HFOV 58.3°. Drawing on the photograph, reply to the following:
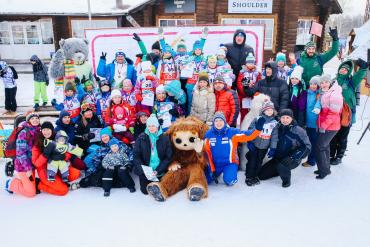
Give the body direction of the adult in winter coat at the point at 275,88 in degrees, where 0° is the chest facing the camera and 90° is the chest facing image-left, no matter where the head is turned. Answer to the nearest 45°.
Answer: approximately 45°

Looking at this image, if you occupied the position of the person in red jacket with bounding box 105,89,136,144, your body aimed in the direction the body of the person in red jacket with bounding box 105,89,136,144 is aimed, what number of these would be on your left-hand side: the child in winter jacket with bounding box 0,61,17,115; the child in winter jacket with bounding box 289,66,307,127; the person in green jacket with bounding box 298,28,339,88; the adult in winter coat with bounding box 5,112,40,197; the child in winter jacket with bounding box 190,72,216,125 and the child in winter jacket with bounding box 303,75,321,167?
4

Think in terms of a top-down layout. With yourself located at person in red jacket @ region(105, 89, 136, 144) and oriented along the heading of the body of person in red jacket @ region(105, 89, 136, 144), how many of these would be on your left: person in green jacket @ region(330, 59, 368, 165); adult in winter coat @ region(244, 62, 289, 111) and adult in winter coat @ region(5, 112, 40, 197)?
2

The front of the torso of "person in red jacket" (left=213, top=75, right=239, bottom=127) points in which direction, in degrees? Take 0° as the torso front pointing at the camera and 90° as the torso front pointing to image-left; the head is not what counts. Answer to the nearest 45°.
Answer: approximately 45°

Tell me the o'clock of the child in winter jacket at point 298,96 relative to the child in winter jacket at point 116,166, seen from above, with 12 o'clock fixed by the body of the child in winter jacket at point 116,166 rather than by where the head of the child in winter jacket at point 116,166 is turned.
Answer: the child in winter jacket at point 298,96 is roughly at 9 o'clock from the child in winter jacket at point 116,166.

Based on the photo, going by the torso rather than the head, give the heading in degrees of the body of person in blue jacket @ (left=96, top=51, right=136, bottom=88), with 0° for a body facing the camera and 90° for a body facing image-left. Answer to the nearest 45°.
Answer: approximately 0°
